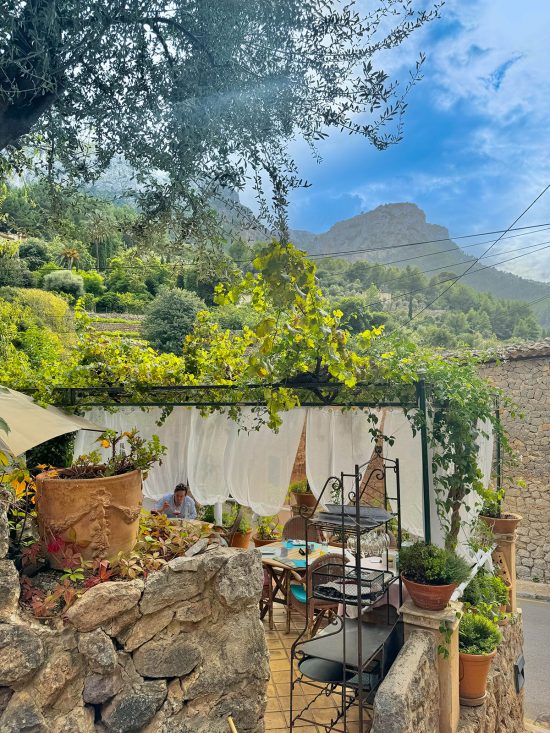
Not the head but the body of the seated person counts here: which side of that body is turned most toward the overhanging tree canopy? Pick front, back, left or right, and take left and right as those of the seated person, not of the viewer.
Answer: front

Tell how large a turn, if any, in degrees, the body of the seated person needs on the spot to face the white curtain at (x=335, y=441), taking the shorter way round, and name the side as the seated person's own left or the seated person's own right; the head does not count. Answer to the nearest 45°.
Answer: approximately 45° to the seated person's own left

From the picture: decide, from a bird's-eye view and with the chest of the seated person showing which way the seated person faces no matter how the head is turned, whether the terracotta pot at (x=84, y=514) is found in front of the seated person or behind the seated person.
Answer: in front

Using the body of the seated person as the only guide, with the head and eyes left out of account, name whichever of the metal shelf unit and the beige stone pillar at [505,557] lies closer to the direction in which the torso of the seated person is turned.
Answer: the metal shelf unit

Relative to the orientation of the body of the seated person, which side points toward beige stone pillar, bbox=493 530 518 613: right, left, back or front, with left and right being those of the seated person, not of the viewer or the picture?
left

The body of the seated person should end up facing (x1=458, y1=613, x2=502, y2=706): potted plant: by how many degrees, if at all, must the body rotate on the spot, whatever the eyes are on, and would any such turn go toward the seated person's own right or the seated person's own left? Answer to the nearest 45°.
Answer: approximately 45° to the seated person's own left

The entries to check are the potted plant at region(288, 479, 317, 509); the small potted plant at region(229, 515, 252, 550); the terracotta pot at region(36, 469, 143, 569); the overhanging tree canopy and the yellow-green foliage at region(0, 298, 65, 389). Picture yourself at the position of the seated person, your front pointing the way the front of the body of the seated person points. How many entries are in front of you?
2

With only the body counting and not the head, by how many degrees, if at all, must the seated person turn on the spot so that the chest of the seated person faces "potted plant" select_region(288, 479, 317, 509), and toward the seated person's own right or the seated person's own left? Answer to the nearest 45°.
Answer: approximately 135° to the seated person's own left

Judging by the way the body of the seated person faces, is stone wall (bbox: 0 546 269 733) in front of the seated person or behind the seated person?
in front

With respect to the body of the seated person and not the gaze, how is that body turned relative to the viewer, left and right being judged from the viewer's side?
facing the viewer

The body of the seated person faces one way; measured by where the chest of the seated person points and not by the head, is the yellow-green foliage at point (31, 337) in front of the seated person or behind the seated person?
behind

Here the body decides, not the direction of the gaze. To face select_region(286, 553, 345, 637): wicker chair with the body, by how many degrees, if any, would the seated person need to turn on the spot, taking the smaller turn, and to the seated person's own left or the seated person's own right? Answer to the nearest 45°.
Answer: approximately 45° to the seated person's own left
